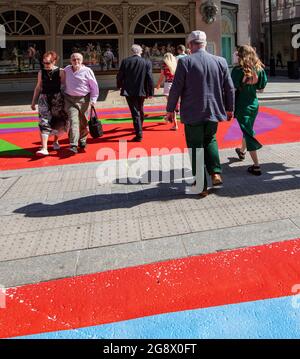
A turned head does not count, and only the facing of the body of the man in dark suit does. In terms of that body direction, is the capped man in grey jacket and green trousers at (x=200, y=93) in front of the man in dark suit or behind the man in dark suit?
behind

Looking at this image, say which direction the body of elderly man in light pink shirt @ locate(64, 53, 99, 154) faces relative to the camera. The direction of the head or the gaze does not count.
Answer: toward the camera

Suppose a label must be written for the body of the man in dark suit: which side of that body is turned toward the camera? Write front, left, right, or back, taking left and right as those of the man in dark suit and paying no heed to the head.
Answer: back

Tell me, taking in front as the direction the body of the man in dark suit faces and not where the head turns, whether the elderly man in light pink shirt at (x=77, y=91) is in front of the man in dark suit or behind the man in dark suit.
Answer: behind

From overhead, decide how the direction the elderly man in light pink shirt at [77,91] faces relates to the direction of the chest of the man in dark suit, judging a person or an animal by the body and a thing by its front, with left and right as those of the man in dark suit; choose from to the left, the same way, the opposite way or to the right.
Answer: the opposite way

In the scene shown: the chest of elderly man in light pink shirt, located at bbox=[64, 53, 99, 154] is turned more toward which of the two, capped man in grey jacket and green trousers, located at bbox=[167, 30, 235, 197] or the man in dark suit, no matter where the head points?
the capped man in grey jacket and green trousers

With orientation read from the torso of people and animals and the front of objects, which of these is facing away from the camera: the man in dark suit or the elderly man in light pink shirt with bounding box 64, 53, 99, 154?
the man in dark suit

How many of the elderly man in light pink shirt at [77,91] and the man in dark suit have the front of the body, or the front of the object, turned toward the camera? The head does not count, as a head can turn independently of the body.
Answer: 1
